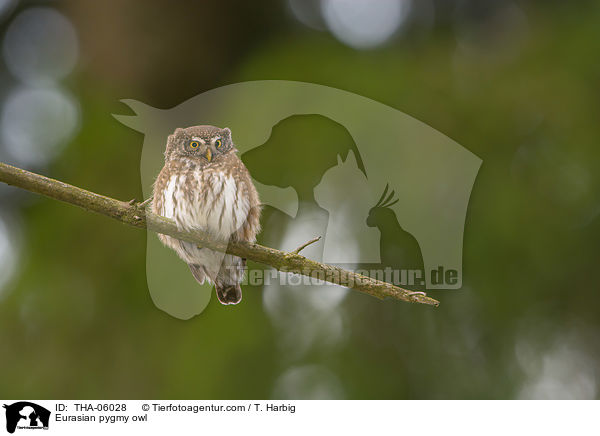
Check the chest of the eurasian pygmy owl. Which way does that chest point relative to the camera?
toward the camera
